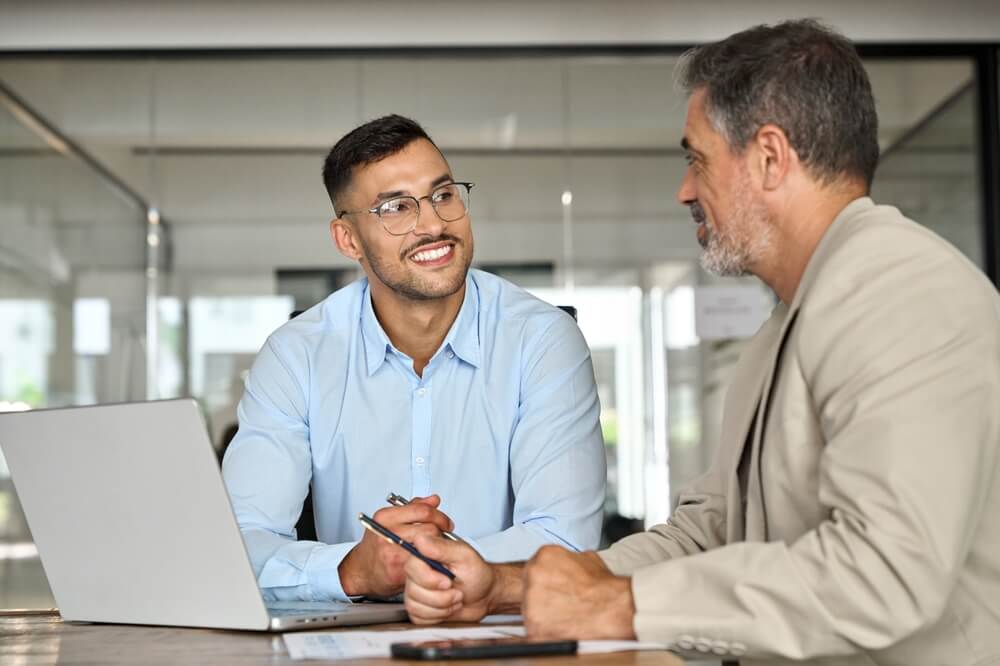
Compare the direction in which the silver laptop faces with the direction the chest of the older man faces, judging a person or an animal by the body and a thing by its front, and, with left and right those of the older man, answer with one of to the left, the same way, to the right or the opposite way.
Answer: to the right

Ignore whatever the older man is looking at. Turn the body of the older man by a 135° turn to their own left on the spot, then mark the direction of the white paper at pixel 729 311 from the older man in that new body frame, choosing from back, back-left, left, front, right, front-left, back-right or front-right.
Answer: back-left

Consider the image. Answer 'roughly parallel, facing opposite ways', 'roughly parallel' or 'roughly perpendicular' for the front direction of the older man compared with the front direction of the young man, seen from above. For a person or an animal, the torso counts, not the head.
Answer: roughly perpendicular

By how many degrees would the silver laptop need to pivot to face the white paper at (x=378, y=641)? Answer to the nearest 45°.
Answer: approximately 90° to its right

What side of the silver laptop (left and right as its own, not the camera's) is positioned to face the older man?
right

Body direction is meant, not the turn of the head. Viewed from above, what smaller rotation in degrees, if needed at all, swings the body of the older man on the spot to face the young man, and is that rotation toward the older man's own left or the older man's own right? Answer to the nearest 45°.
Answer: approximately 45° to the older man's own right

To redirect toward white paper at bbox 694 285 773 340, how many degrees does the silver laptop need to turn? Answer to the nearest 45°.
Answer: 0° — it already faces it

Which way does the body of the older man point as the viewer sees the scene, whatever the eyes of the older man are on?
to the viewer's left

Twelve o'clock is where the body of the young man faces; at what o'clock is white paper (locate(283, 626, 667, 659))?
The white paper is roughly at 12 o'clock from the young man.

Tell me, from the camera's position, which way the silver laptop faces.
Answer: facing away from the viewer and to the right of the viewer

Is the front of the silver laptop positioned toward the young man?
yes

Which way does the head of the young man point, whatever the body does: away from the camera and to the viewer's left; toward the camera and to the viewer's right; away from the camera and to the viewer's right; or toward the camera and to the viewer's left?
toward the camera and to the viewer's right
